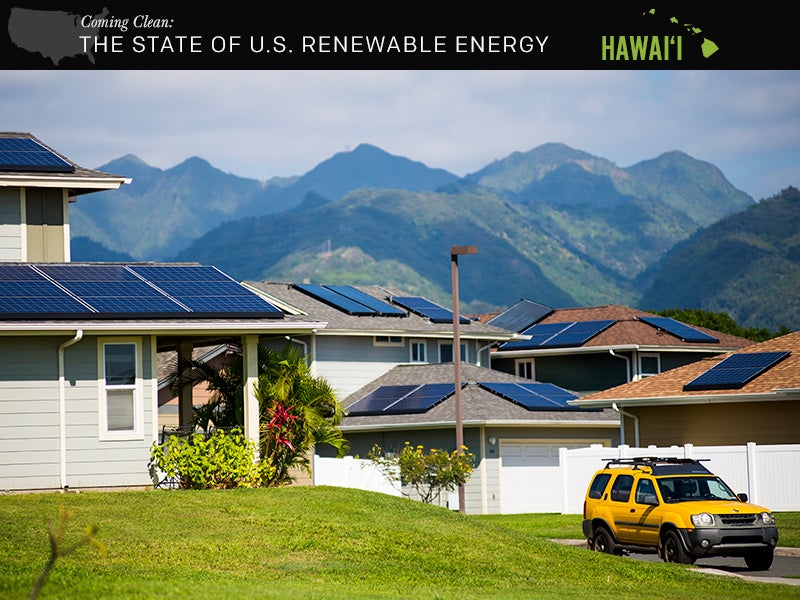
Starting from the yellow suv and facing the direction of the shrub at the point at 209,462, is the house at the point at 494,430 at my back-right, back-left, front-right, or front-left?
front-right

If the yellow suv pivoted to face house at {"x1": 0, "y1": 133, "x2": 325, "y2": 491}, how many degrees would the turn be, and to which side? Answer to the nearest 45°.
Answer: approximately 135° to its right

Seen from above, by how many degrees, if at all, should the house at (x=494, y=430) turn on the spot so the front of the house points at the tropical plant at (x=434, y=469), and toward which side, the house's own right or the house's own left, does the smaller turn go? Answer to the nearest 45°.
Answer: approximately 45° to the house's own right

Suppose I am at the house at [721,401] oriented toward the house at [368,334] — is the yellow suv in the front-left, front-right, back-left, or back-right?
back-left

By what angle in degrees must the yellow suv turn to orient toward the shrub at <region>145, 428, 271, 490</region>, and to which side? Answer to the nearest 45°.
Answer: approximately 135° to its right

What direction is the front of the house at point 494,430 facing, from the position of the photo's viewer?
facing the viewer and to the right of the viewer

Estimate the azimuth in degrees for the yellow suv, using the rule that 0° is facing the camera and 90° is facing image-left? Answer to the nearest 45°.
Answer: approximately 315°

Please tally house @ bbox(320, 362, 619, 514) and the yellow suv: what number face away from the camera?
0

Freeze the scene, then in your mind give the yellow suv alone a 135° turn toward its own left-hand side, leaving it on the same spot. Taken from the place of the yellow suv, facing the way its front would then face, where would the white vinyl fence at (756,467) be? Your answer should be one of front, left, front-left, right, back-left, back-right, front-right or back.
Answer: front

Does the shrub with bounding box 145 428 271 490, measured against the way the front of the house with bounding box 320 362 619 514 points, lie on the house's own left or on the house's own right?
on the house's own right

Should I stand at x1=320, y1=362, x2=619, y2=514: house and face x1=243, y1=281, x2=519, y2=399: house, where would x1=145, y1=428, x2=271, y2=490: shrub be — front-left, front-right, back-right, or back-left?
back-left

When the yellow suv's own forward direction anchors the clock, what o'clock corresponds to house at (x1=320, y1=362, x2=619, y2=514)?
The house is roughly at 7 o'clock from the yellow suv.

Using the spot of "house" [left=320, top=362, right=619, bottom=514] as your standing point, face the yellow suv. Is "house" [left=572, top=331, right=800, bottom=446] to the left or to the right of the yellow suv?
left

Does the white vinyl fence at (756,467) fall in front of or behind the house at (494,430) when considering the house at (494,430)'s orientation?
in front
